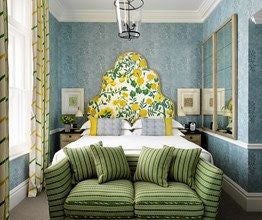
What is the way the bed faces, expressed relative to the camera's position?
facing the viewer

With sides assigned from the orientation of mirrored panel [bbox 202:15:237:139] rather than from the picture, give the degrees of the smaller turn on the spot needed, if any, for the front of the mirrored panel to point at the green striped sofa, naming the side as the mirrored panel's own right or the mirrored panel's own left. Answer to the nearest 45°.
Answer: approximately 90° to the mirrored panel's own left

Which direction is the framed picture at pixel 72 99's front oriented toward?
toward the camera

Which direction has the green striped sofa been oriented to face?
toward the camera

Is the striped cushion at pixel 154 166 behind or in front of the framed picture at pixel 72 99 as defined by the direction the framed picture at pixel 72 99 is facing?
in front

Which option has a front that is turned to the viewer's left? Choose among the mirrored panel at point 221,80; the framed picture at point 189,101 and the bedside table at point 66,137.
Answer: the mirrored panel

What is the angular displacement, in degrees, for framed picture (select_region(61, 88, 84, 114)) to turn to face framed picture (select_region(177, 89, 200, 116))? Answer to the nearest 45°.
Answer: approximately 90° to its left

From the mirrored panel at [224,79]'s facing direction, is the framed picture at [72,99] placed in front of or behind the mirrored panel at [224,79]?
in front

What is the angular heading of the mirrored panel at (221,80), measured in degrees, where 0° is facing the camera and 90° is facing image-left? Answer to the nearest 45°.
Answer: approximately 90°

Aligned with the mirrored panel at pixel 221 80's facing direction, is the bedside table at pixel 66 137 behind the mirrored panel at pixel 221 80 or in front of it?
in front

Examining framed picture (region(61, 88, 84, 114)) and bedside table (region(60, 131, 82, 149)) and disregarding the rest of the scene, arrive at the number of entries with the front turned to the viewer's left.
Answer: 0

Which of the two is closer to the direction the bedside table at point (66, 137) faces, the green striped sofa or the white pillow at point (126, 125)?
the green striped sofa

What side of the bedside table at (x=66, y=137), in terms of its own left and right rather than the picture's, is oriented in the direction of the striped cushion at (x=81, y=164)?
front
